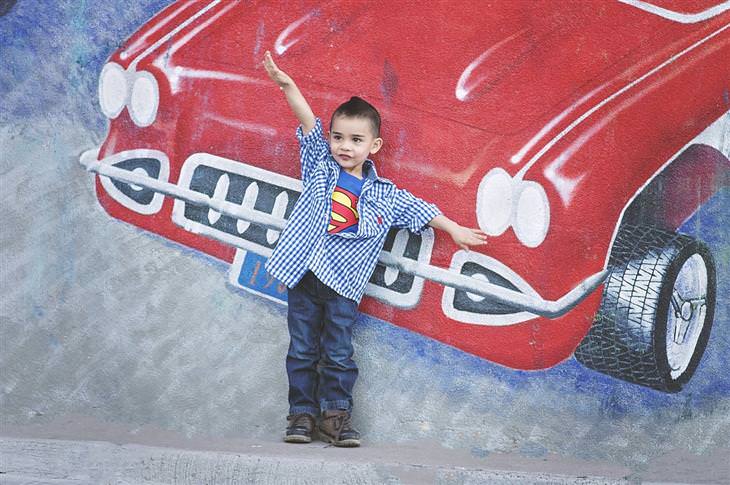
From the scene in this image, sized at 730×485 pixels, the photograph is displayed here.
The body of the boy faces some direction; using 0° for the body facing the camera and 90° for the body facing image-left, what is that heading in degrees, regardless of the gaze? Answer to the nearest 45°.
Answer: approximately 0°
